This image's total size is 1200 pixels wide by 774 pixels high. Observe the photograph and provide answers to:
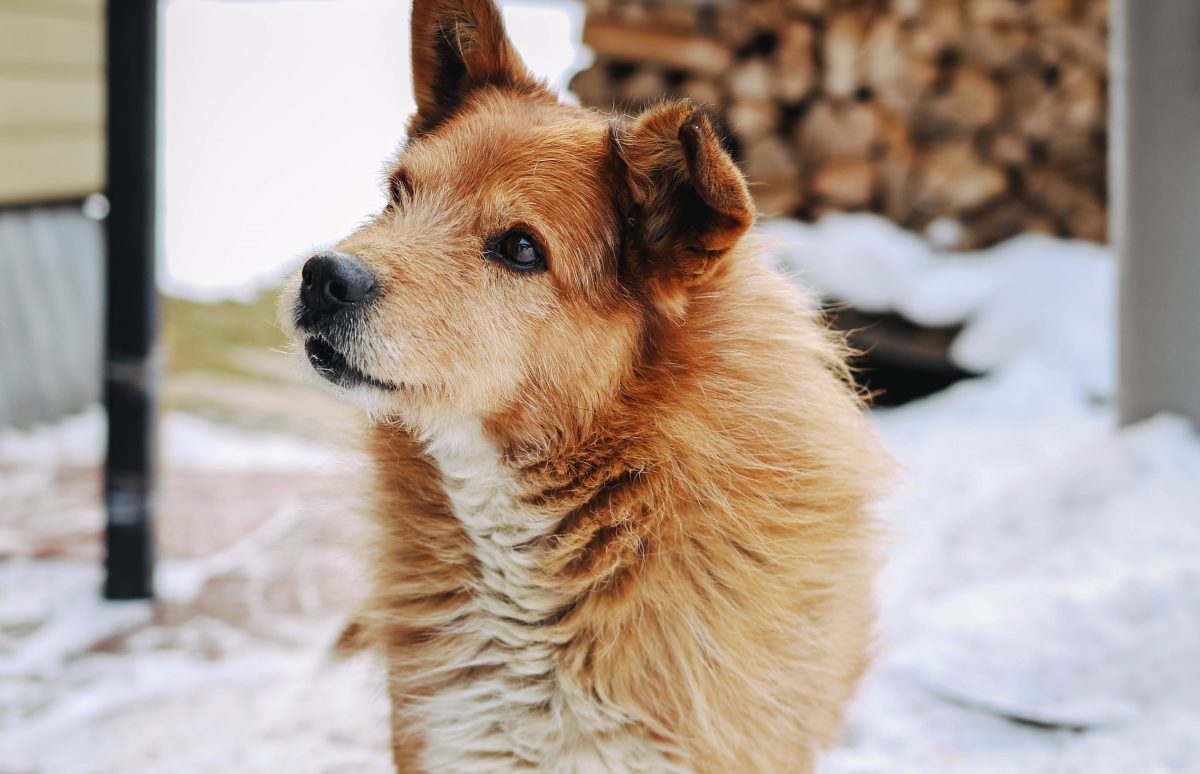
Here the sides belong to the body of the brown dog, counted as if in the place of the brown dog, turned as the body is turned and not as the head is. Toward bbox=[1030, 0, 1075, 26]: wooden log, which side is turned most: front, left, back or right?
back

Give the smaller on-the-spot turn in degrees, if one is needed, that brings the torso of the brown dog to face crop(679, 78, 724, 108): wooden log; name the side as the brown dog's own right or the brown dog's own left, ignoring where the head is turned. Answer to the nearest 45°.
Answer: approximately 135° to the brown dog's own right

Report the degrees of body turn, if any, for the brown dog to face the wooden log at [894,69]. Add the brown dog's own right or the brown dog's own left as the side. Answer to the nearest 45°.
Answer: approximately 135° to the brown dog's own right

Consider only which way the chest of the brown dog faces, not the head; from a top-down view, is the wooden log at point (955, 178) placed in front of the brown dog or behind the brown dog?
behind

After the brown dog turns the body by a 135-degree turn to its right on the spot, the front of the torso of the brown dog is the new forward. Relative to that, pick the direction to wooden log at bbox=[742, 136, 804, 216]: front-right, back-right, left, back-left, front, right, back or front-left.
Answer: front

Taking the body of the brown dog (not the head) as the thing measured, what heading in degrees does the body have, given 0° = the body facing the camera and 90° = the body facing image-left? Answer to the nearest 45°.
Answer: approximately 45°

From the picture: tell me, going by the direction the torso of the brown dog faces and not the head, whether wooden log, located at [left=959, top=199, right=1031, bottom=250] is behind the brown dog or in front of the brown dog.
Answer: behind

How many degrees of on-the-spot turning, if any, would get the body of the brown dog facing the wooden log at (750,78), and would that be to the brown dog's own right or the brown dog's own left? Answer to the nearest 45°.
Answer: approximately 135° to the brown dog's own right

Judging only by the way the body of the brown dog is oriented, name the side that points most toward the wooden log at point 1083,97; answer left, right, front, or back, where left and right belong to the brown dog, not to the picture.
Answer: back

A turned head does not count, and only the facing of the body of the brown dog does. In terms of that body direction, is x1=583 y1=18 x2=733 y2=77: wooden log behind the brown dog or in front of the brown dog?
behind

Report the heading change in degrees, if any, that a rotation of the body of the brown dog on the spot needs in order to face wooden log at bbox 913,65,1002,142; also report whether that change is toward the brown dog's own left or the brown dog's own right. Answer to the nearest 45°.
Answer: approximately 135° to the brown dog's own right

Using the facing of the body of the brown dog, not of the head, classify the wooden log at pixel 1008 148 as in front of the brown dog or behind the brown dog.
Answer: behind

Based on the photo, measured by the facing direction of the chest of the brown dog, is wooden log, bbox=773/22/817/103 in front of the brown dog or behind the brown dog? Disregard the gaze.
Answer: behind
